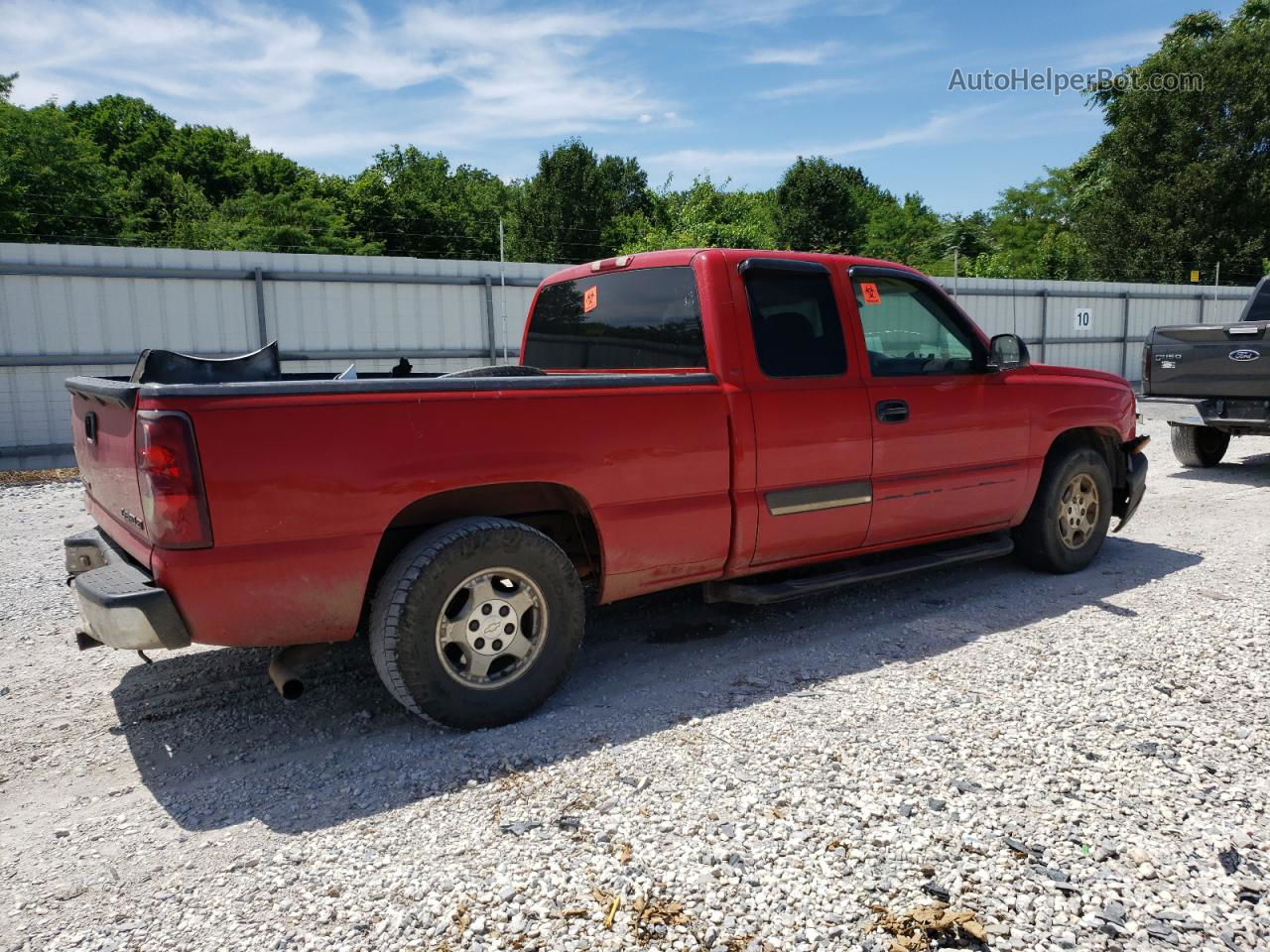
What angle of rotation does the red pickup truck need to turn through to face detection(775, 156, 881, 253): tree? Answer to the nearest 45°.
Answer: approximately 45° to its left

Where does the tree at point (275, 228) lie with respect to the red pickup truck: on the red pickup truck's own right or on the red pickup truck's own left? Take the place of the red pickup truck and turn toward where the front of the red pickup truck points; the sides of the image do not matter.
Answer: on the red pickup truck's own left

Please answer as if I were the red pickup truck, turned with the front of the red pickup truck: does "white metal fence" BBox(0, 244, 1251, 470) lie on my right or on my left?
on my left

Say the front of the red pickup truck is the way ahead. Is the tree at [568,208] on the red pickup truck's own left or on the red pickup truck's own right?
on the red pickup truck's own left

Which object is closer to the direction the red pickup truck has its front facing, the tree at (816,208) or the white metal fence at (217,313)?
the tree

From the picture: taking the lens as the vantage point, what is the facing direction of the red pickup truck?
facing away from the viewer and to the right of the viewer
